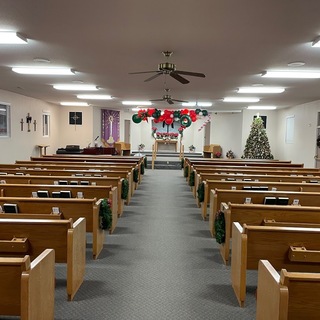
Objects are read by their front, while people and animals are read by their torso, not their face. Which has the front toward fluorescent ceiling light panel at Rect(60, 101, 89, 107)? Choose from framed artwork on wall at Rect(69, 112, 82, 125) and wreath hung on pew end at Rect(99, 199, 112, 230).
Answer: the framed artwork on wall

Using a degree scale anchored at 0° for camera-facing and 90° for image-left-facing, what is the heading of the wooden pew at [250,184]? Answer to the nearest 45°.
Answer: approximately 180°

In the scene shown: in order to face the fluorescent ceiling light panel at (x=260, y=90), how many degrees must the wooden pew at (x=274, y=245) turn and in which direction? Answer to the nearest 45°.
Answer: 0° — it already faces it

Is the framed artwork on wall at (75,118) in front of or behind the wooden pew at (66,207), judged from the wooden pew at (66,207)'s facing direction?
in front

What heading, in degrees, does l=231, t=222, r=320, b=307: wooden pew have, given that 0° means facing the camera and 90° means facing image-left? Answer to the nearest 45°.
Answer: approximately 180°

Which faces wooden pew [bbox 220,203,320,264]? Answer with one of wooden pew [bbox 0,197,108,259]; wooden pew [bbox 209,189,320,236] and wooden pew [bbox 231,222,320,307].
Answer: wooden pew [bbox 231,222,320,307]

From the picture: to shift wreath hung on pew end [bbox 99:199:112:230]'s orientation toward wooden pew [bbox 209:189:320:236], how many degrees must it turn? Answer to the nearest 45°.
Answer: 0° — it already faces it

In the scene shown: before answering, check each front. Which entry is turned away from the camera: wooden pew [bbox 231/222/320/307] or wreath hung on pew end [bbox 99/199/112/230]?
the wooden pew

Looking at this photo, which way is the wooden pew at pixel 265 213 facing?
away from the camera

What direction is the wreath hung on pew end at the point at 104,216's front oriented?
to the viewer's right

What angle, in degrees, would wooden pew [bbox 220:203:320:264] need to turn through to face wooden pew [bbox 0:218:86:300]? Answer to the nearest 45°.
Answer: approximately 135° to its left

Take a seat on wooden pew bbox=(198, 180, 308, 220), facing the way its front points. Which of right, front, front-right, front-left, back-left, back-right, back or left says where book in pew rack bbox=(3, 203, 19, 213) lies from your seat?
back-left

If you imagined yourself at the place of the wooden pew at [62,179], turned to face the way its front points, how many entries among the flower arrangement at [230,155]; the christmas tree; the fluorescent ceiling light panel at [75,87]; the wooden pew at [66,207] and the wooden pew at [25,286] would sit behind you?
2

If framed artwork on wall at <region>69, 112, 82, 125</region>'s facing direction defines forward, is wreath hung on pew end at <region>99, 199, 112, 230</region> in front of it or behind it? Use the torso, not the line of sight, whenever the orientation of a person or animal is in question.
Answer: in front
